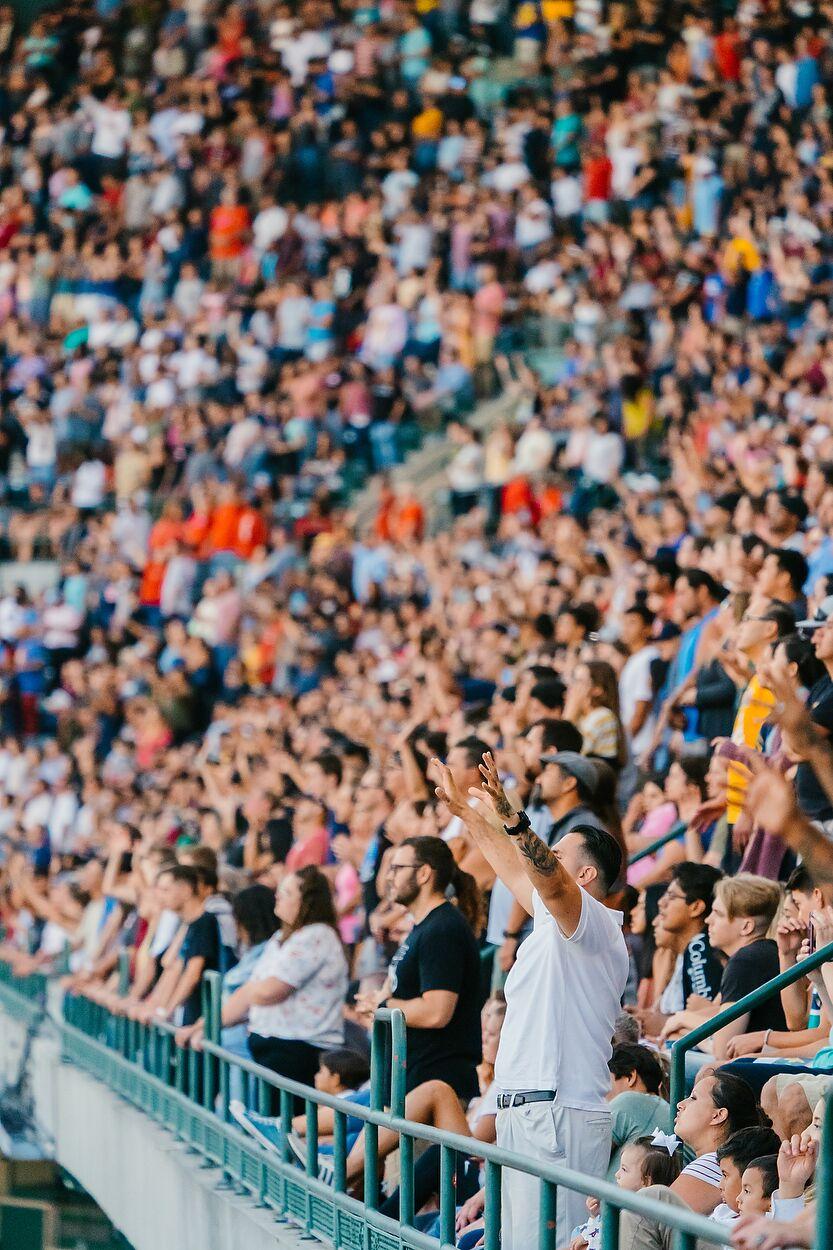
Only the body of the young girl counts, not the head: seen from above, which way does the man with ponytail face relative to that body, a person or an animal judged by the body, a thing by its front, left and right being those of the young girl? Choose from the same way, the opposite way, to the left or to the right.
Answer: the same way

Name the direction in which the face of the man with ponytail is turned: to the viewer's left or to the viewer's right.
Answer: to the viewer's left

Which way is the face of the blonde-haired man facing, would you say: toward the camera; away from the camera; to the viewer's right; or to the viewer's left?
to the viewer's left

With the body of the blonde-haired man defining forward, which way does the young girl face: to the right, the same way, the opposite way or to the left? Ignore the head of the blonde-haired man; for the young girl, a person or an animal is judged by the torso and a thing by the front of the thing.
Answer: the same way

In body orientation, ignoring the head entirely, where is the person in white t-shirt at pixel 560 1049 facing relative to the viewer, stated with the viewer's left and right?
facing to the left of the viewer

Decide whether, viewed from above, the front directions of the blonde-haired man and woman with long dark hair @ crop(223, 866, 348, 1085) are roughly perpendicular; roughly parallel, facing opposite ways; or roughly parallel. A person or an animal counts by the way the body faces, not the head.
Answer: roughly parallel

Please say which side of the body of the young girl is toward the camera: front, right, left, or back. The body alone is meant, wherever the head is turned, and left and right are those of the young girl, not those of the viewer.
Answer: left

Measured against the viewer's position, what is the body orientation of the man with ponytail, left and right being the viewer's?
facing to the left of the viewer

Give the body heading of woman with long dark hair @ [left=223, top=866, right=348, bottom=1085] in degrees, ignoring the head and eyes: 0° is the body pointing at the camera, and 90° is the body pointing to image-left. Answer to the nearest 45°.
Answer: approximately 90°
